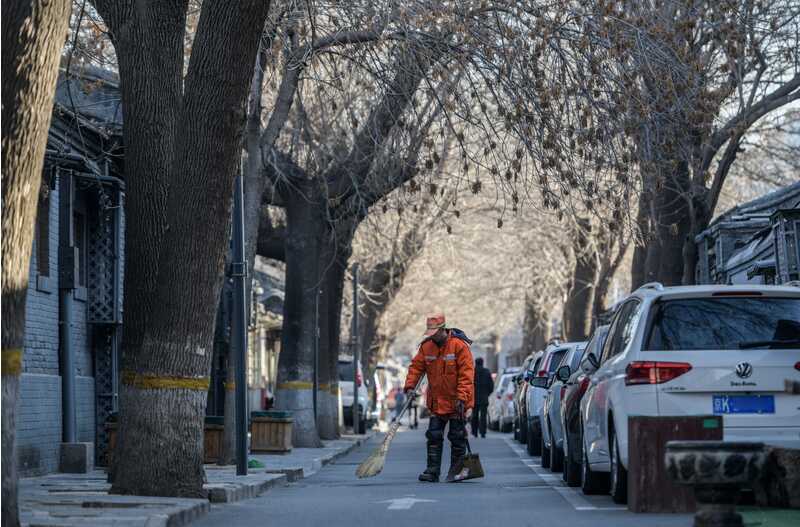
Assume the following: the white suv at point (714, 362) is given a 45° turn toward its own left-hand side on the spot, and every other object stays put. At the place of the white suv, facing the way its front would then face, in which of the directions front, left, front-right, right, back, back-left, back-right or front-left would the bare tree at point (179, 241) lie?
front-left

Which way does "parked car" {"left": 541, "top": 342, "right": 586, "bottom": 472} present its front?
away from the camera

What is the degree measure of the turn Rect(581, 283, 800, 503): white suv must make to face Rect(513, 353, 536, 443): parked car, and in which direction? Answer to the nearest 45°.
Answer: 0° — it already faces it

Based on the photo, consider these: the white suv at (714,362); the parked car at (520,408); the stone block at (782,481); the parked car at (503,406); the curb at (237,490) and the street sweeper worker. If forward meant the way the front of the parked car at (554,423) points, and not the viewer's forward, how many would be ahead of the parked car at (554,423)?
2

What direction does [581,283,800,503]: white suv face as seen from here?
away from the camera

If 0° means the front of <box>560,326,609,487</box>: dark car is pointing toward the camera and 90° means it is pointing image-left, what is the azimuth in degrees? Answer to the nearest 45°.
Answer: approximately 180°

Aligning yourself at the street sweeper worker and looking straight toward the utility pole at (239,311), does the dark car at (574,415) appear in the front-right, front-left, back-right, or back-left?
back-left

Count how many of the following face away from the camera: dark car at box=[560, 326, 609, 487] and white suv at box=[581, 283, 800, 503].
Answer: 2

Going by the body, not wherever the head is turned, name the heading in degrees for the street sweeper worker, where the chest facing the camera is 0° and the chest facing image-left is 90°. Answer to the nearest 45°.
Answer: approximately 45°

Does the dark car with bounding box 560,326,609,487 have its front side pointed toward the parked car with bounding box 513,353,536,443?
yes

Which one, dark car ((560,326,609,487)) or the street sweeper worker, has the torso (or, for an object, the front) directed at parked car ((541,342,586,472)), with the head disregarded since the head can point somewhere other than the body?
the dark car

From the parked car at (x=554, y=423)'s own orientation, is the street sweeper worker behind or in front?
behind

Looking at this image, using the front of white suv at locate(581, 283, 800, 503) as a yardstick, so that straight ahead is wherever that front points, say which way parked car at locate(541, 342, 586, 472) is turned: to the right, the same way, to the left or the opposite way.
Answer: the same way

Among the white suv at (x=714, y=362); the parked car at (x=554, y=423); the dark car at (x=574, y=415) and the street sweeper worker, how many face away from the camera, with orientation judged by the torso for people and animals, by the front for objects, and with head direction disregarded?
3

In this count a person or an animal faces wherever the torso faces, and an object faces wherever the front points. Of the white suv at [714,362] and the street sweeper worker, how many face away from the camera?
1

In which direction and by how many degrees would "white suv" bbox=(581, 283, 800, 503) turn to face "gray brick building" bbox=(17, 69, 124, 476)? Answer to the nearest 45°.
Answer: approximately 45° to its left

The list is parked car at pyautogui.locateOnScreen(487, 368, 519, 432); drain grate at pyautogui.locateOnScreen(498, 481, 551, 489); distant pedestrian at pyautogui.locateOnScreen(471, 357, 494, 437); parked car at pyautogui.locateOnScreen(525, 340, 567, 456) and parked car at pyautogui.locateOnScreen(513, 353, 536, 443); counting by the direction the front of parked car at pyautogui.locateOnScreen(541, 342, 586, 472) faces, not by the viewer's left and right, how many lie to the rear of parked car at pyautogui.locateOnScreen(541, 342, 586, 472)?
1
